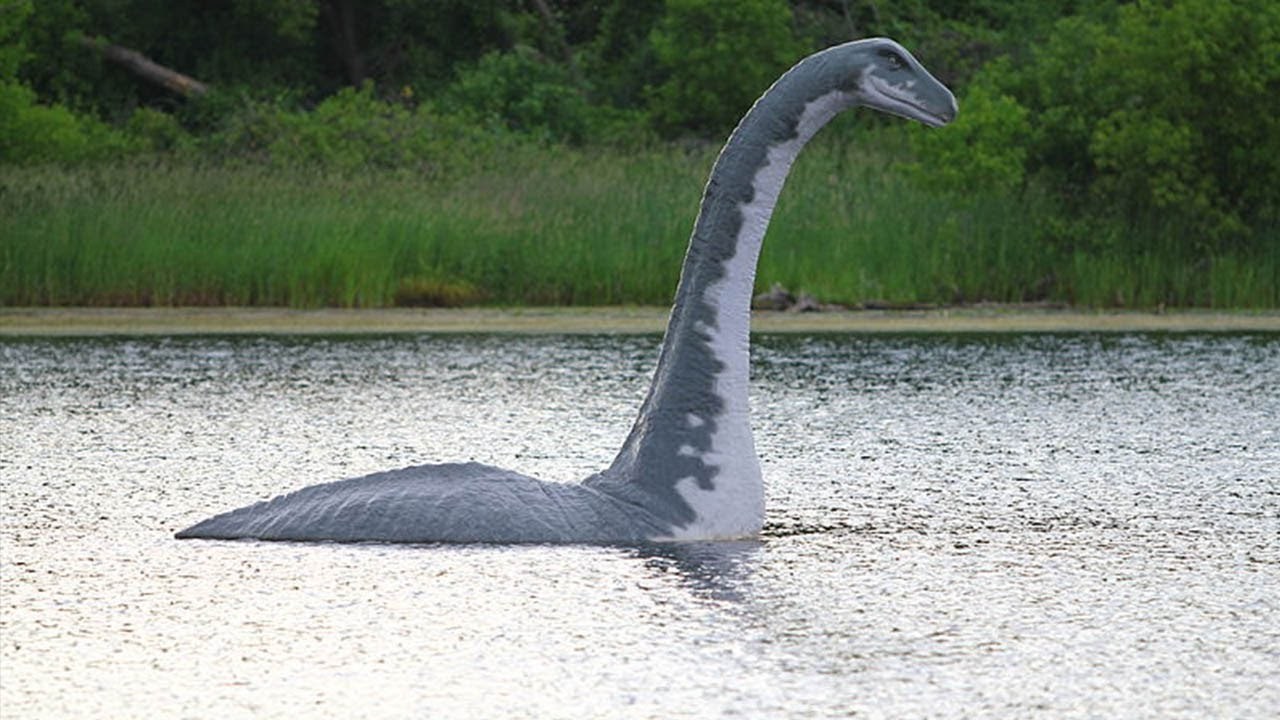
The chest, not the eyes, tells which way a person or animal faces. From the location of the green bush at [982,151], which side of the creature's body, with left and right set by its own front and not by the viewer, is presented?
left

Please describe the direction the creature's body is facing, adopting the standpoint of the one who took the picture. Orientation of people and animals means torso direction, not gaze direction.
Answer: facing to the right of the viewer

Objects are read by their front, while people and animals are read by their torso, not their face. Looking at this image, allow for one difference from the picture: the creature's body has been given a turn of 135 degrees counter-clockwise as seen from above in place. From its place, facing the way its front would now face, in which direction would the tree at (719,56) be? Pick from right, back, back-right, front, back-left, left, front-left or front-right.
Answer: front-right

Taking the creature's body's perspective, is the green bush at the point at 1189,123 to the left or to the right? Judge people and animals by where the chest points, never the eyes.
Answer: on its left

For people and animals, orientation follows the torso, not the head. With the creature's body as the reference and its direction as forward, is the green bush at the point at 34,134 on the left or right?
on its left

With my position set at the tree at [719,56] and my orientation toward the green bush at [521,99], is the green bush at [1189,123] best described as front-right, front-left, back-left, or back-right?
back-left

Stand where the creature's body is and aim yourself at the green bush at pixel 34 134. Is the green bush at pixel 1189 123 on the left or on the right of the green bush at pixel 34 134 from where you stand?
right

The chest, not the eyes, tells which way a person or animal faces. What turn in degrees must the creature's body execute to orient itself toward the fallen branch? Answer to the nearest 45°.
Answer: approximately 90° to its left

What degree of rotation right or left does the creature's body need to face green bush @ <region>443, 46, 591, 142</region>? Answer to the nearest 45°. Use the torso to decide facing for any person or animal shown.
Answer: approximately 90° to its left
